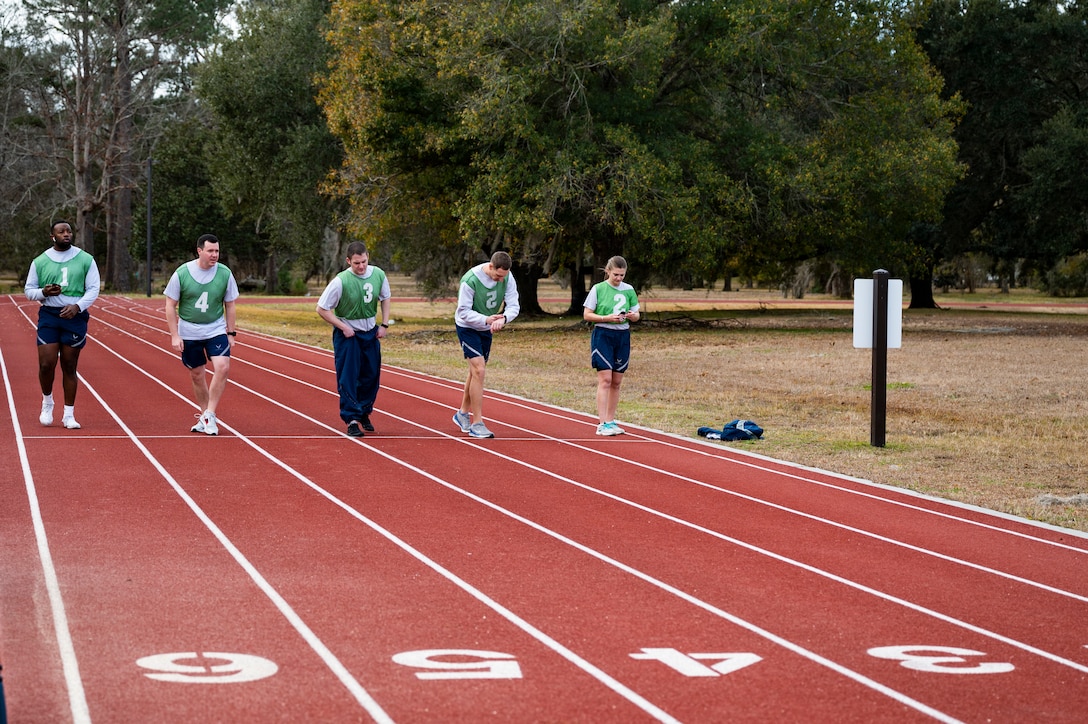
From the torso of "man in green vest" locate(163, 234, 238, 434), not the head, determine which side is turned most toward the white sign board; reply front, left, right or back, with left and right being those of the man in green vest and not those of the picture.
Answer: left

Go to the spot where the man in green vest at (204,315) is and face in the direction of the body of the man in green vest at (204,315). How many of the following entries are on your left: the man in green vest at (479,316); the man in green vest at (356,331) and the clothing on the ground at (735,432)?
3

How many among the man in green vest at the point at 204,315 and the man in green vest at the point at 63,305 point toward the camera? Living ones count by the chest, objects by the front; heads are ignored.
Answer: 2

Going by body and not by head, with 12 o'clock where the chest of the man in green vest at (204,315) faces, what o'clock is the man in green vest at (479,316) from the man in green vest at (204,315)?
the man in green vest at (479,316) is roughly at 9 o'clock from the man in green vest at (204,315).

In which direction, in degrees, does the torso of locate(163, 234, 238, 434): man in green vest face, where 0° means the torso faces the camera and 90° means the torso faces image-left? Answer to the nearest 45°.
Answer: approximately 0°

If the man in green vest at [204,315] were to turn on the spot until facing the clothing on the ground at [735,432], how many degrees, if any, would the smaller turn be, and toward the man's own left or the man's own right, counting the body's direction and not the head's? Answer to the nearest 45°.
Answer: approximately 90° to the man's own left

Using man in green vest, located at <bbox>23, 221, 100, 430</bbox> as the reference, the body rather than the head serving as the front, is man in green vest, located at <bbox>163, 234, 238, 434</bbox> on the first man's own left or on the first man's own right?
on the first man's own left

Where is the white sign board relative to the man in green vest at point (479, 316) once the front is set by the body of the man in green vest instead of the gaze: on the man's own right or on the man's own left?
on the man's own left
